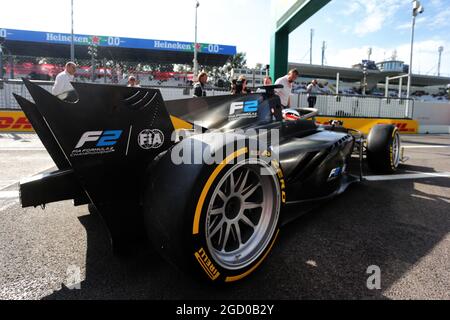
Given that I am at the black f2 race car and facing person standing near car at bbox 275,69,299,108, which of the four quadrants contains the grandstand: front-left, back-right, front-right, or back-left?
front-left

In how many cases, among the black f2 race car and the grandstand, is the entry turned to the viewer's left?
0

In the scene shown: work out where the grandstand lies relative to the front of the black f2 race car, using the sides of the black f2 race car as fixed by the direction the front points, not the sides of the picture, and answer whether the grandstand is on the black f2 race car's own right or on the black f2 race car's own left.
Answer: on the black f2 race car's own left

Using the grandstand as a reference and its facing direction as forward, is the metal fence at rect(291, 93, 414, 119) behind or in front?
in front

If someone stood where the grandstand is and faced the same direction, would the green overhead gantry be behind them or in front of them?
in front

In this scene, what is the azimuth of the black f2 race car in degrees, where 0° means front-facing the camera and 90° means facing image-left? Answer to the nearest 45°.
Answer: approximately 225°

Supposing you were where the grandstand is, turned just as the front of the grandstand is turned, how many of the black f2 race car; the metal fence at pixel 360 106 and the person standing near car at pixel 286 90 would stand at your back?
0

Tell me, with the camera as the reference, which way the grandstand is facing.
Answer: facing the viewer and to the right of the viewer

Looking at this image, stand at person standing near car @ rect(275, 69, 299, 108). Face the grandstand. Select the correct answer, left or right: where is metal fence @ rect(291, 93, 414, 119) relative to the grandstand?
right
